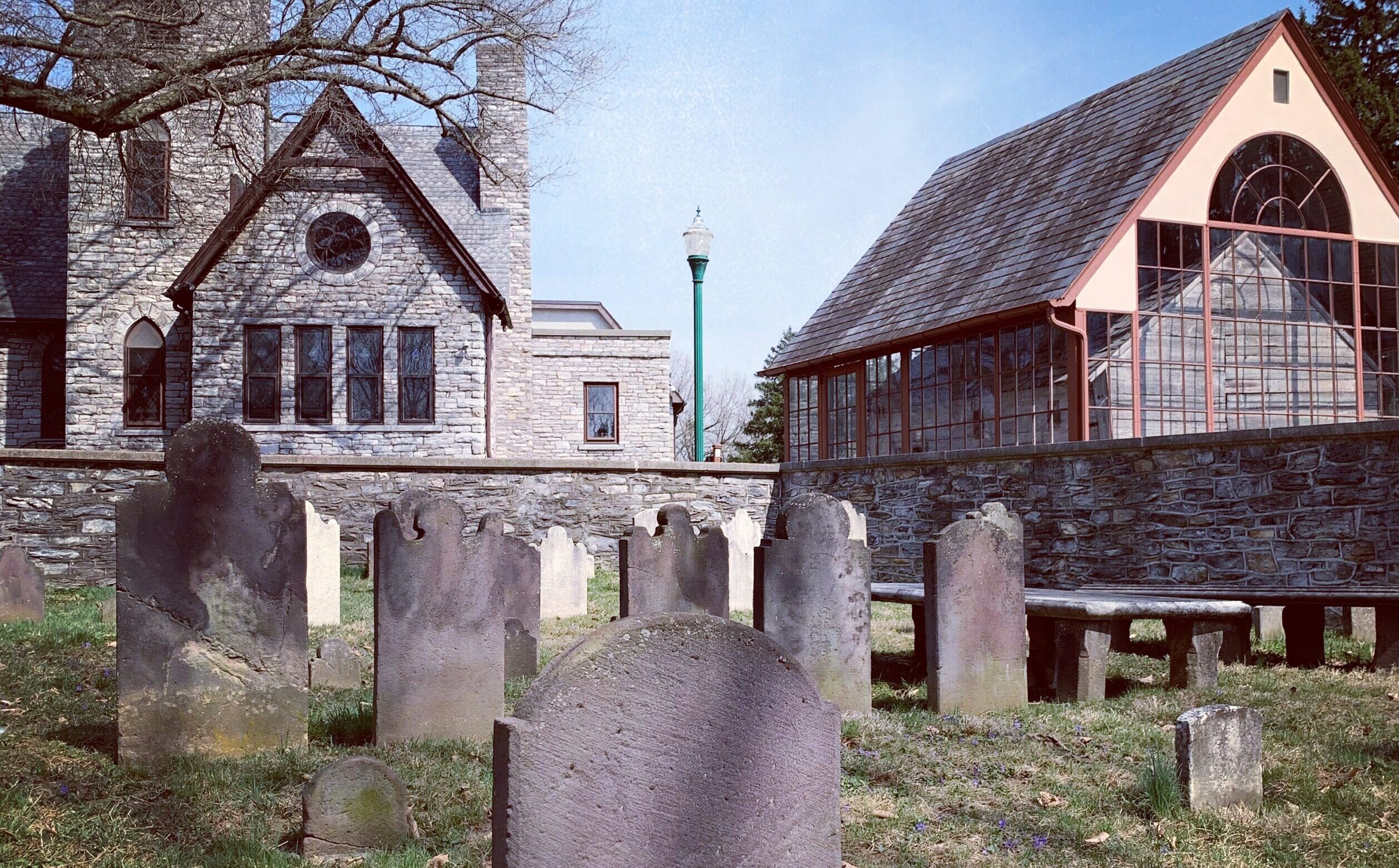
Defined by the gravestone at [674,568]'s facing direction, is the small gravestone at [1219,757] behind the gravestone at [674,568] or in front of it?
behind

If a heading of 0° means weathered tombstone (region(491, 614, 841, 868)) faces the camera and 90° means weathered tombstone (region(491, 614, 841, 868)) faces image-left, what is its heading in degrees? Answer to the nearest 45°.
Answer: approximately 180°

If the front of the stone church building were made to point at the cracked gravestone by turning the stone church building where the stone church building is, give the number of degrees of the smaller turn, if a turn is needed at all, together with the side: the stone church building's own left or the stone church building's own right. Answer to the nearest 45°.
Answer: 0° — it already faces it

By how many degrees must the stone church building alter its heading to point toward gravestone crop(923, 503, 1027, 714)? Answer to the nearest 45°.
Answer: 0° — it already faces it

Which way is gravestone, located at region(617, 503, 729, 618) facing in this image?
away from the camera

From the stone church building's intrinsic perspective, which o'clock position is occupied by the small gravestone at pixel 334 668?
The small gravestone is roughly at 12 o'clock from the stone church building.

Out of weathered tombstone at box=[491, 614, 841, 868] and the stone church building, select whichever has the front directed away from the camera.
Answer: the weathered tombstone

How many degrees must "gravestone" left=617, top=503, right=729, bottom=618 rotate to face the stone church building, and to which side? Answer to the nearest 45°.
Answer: approximately 45° to its left
